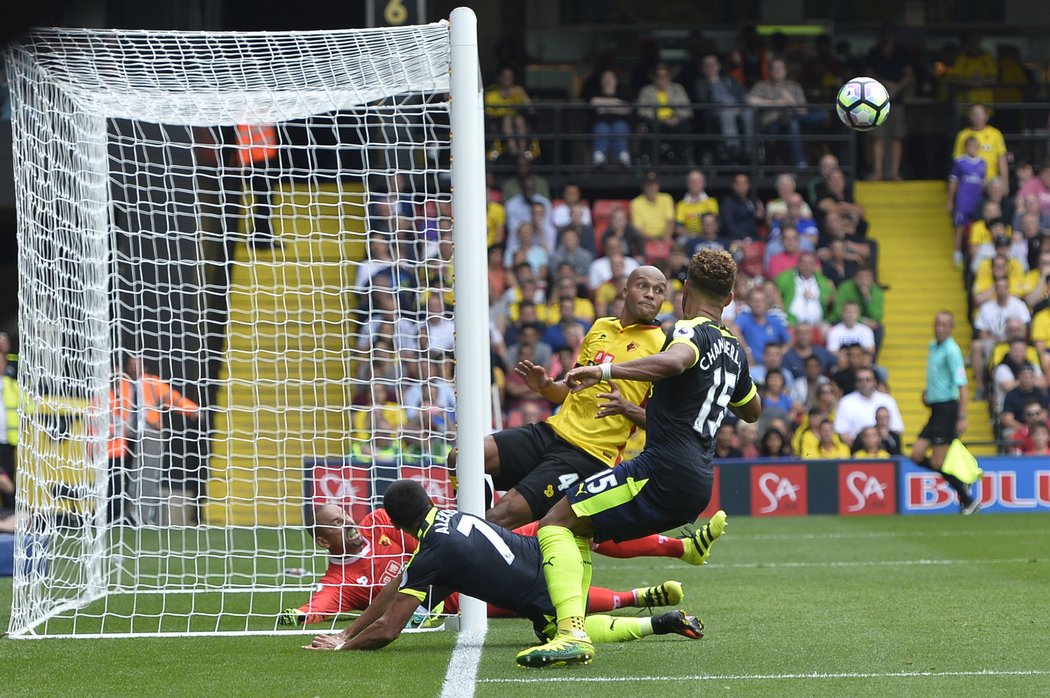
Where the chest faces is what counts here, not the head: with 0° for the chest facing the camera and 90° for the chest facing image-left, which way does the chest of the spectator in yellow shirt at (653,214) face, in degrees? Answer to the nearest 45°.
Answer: approximately 0°

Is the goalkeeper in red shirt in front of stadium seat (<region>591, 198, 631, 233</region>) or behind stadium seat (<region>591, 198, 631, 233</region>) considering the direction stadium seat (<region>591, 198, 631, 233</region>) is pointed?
in front

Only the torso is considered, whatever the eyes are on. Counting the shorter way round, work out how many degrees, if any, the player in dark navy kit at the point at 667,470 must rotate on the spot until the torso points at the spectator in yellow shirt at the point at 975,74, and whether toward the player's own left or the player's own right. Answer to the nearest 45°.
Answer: approximately 45° to the player's own right

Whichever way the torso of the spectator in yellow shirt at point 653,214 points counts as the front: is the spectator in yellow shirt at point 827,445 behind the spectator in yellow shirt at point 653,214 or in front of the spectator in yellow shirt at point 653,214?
in front

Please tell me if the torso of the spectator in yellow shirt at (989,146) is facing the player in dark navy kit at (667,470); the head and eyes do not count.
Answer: yes

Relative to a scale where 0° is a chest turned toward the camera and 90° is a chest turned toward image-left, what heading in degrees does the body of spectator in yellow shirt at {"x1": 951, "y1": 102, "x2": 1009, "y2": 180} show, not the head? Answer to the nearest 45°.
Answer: approximately 0°

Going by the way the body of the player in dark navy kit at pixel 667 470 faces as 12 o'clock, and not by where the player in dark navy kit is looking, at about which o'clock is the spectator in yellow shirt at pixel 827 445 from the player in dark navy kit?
The spectator in yellow shirt is roughly at 2 o'clock from the player in dark navy kit.

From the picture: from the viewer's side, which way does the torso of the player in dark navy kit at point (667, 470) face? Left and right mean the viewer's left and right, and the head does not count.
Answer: facing away from the viewer and to the left of the viewer

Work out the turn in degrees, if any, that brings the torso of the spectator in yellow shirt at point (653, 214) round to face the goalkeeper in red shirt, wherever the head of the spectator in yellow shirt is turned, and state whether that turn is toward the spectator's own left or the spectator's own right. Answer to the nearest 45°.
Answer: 0° — they already face them

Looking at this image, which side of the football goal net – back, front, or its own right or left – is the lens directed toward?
right

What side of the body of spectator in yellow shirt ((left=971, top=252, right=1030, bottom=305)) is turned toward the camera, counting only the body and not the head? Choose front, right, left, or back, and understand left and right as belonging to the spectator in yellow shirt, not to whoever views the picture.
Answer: front
